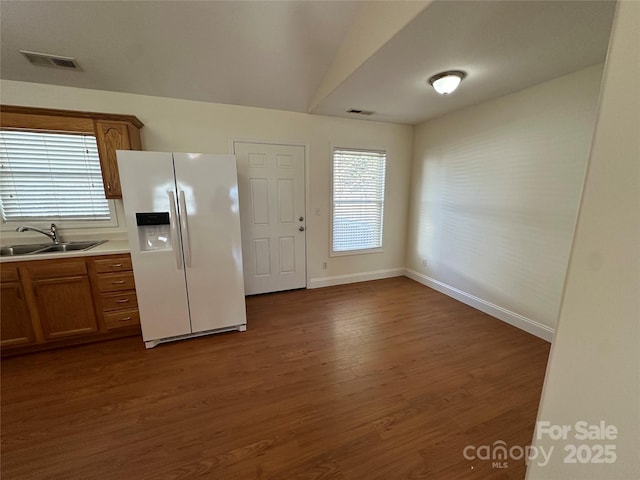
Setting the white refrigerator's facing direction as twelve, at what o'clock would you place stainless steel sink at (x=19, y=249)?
The stainless steel sink is roughly at 4 o'clock from the white refrigerator.

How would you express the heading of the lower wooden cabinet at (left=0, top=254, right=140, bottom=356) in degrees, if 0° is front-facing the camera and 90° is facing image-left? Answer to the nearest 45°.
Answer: approximately 0°

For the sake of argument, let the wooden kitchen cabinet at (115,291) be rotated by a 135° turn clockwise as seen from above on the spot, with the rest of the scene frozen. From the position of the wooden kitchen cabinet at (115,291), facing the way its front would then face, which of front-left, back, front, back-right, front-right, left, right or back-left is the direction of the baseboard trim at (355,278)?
back-right

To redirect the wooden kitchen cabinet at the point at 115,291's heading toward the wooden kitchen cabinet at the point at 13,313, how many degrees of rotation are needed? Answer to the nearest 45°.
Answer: approximately 90° to its right

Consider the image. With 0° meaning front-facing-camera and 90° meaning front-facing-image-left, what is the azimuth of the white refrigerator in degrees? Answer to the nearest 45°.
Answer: approximately 0°

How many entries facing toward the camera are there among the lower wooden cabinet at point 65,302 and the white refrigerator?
2

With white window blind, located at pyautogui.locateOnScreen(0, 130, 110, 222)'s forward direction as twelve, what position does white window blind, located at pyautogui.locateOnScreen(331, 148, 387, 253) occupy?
white window blind, located at pyautogui.locateOnScreen(331, 148, 387, 253) is roughly at 10 o'clock from white window blind, located at pyautogui.locateOnScreen(0, 130, 110, 222).

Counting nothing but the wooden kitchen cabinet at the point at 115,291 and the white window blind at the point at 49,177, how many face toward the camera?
2
